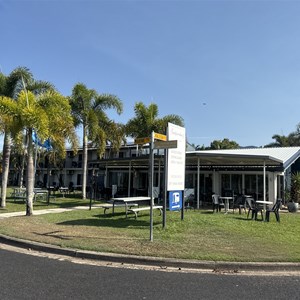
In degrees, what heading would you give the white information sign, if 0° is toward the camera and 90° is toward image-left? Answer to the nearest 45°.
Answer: approximately 315°

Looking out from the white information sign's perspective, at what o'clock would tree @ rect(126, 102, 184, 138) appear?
The tree is roughly at 7 o'clock from the white information sign.

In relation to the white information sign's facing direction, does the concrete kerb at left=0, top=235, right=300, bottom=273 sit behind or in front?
in front

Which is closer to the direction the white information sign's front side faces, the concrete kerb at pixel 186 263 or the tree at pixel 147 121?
the concrete kerb

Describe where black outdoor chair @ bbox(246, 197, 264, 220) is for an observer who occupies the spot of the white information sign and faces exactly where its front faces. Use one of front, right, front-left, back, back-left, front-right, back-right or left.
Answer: left

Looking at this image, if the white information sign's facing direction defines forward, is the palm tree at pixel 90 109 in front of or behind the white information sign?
behind
